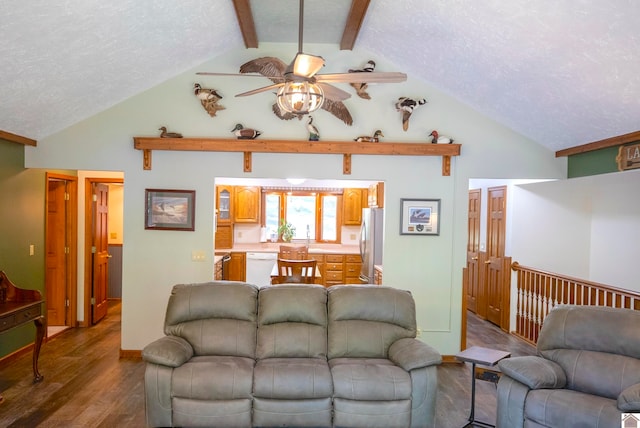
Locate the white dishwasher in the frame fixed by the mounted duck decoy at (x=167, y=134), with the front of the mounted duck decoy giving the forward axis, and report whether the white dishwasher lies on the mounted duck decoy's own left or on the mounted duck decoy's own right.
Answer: on the mounted duck decoy's own right

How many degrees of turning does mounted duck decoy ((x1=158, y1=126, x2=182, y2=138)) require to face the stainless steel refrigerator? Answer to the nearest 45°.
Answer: approximately 180°

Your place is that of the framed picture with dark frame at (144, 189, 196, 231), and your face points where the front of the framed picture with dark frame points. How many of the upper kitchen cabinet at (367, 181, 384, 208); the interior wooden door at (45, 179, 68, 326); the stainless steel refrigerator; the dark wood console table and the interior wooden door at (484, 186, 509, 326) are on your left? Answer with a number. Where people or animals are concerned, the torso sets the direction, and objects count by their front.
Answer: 3

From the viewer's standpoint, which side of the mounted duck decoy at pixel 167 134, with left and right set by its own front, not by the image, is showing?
left

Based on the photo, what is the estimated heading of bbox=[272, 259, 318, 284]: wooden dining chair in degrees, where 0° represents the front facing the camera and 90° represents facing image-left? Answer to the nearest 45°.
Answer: approximately 180°

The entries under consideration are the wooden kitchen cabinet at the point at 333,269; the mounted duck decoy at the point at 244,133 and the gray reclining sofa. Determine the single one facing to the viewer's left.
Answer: the mounted duck decoy

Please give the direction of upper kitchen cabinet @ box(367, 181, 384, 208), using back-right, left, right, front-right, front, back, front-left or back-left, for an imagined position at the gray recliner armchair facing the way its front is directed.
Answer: right

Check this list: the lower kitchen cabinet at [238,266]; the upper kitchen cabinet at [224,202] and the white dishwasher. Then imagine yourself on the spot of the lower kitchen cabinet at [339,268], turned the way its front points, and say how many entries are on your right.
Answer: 3

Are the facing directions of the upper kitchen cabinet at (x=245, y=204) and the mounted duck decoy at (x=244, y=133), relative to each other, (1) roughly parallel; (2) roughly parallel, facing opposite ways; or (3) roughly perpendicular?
roughly perpendicular

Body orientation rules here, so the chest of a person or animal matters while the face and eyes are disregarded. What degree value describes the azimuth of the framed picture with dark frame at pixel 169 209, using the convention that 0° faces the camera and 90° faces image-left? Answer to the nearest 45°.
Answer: approximately 0°

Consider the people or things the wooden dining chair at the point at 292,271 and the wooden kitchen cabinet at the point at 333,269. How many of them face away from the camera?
1

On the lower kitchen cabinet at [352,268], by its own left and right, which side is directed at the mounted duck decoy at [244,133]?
front

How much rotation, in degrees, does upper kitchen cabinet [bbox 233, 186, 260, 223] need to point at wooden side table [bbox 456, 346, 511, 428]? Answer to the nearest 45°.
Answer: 0° — it already faces it

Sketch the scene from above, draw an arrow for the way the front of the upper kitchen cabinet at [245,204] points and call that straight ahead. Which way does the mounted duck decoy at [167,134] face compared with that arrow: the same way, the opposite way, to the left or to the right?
to the right
